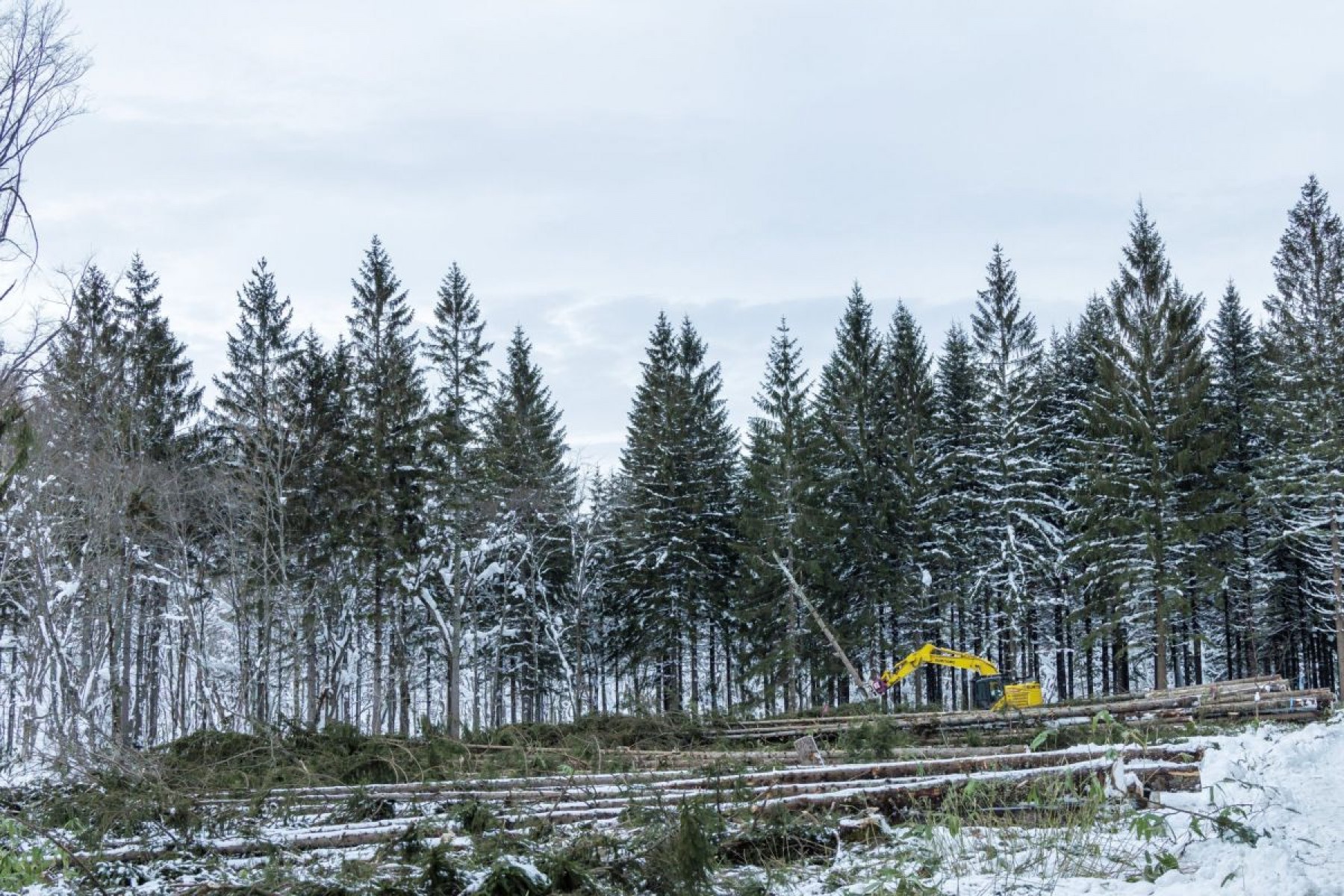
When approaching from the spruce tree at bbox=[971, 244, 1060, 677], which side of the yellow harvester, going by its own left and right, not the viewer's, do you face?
right

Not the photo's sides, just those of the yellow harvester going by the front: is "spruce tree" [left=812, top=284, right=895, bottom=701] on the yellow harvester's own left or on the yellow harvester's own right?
on the yellow harvester's own right

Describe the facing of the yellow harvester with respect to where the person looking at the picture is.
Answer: facing to the left of the viewer

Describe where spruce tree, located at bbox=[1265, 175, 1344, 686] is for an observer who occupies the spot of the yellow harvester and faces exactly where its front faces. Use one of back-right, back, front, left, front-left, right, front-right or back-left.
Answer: back-right

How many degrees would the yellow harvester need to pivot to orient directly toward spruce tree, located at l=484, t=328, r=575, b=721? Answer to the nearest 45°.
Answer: approximately 45° to its right
